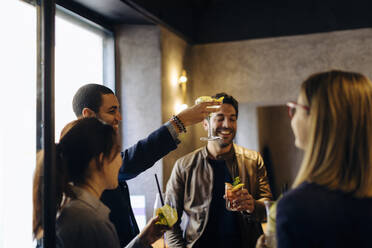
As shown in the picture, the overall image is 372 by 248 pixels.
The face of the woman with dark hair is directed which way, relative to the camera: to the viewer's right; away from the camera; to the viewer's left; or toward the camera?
to the viewer's right

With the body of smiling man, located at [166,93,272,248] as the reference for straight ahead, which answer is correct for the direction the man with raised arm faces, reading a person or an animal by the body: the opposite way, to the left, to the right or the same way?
to the left

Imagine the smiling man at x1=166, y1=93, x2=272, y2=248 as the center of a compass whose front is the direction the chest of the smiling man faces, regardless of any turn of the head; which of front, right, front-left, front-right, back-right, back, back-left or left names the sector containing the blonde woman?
front

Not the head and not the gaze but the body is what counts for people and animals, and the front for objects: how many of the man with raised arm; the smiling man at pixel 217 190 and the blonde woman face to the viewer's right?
1

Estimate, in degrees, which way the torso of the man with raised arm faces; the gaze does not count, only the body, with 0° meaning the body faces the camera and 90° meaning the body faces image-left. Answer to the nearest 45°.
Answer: approximately 270°

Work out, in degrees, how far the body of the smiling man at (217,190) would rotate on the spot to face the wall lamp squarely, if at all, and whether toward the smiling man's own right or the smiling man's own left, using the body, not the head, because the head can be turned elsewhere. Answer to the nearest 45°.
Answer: approximately 180°

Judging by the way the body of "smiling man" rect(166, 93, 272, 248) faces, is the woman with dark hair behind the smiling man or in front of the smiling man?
in front

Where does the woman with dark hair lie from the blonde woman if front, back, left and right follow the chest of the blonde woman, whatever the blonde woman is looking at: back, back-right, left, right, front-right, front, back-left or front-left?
front-left

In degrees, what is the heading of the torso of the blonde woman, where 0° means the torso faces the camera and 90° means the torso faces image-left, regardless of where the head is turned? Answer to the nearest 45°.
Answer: approximately 135°

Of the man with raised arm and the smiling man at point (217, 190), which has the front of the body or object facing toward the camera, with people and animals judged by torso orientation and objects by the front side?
the smiling man

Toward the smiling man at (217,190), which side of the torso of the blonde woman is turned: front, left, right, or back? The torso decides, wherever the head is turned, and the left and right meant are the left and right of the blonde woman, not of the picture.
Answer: front

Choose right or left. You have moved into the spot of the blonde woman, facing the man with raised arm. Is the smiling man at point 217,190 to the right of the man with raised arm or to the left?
right

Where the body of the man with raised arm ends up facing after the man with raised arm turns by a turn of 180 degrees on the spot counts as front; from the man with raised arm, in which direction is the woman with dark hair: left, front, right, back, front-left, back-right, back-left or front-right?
left

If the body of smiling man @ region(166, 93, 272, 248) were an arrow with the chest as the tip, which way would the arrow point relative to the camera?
toward the camera

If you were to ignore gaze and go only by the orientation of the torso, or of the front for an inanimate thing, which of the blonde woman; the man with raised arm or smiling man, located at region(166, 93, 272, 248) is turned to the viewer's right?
the man with raised arm

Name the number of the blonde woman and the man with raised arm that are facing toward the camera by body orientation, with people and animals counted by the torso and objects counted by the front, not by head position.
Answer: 0

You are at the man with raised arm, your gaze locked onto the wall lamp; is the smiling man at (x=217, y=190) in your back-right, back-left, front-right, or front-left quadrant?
front-right

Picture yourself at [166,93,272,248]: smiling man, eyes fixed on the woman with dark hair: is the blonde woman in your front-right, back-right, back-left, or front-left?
front-left

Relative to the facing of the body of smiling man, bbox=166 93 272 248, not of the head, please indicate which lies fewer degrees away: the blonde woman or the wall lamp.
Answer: the blonde woman

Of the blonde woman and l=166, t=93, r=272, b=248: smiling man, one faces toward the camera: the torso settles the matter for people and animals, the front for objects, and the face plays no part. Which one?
the smiling man
